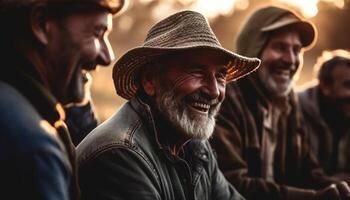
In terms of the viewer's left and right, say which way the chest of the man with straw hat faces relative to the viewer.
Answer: facing the viewer and to the right of the viewer

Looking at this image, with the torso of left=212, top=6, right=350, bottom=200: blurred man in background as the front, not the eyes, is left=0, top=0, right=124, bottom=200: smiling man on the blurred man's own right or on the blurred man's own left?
on the blurred man's own right

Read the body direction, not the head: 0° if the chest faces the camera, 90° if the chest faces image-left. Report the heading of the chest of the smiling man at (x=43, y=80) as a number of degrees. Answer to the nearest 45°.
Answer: approximately 270°

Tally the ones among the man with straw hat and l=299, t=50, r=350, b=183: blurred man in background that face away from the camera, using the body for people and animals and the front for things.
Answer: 0

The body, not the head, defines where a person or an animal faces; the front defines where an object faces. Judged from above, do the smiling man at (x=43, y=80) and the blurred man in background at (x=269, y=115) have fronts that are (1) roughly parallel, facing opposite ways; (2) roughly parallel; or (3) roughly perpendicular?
roughly perpendicular

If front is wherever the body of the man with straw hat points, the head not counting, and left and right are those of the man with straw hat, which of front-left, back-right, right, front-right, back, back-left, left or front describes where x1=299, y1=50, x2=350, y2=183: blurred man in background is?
left

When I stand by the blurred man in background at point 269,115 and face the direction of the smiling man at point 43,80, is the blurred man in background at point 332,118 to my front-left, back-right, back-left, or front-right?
back-left

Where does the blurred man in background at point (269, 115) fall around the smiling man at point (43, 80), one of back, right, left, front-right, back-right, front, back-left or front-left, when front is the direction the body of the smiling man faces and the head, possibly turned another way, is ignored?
front-left

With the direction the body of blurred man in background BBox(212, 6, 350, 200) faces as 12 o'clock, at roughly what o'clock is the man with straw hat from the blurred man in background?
The man with straw hat is roughly at 2 o'clock from the blurred man in background.

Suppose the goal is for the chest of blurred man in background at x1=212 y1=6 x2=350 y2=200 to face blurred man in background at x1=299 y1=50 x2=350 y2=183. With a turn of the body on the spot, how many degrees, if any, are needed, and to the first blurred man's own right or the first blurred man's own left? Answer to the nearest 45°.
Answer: approximately 90° to the first blurred man's own left

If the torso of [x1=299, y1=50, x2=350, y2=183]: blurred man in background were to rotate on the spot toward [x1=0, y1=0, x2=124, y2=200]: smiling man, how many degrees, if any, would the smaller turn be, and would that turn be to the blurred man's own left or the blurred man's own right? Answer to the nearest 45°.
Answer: approximately 45° to the blurred man's own right

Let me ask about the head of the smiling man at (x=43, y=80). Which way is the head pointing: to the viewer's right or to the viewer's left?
to the viewer's right
